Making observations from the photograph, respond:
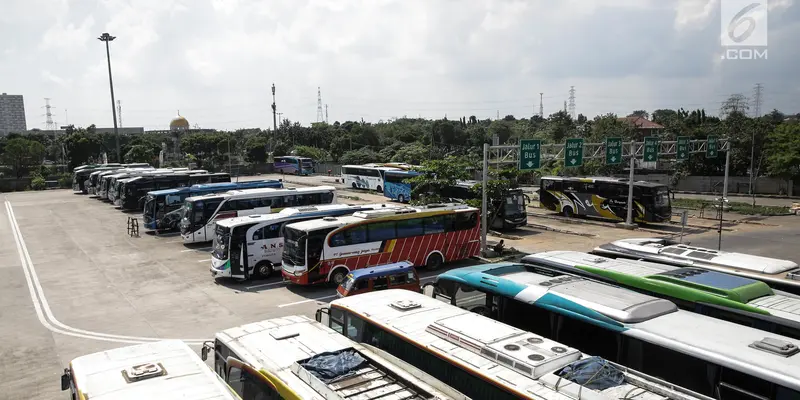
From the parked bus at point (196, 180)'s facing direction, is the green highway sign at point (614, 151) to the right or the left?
on its left

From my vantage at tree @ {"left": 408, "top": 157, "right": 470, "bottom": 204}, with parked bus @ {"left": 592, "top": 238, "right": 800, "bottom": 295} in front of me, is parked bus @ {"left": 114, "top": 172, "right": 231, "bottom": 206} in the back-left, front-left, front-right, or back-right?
back-right

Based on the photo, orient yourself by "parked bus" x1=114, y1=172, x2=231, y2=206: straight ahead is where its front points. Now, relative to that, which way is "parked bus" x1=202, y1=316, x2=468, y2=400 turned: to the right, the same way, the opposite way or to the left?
to the right

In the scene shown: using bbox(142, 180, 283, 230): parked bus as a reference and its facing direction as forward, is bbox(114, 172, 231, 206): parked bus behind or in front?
behind

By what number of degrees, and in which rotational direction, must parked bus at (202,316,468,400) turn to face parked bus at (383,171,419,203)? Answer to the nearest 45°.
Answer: approximately 45° to its right

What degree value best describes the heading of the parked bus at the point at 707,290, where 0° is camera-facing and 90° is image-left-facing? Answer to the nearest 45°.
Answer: approximately 135°

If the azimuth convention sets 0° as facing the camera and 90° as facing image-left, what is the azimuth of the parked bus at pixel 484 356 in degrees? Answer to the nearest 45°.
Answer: approximately 135°

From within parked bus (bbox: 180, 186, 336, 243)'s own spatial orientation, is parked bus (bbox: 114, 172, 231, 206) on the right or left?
on its right

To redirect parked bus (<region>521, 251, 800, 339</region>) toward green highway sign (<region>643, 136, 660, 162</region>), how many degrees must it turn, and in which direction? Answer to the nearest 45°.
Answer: approximately 45° to its right

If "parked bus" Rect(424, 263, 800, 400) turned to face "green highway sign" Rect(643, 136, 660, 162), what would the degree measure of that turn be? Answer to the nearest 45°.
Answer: approximately 45° to its right

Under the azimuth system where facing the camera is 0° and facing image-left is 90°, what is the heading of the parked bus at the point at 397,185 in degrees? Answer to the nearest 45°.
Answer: approximately 315°
